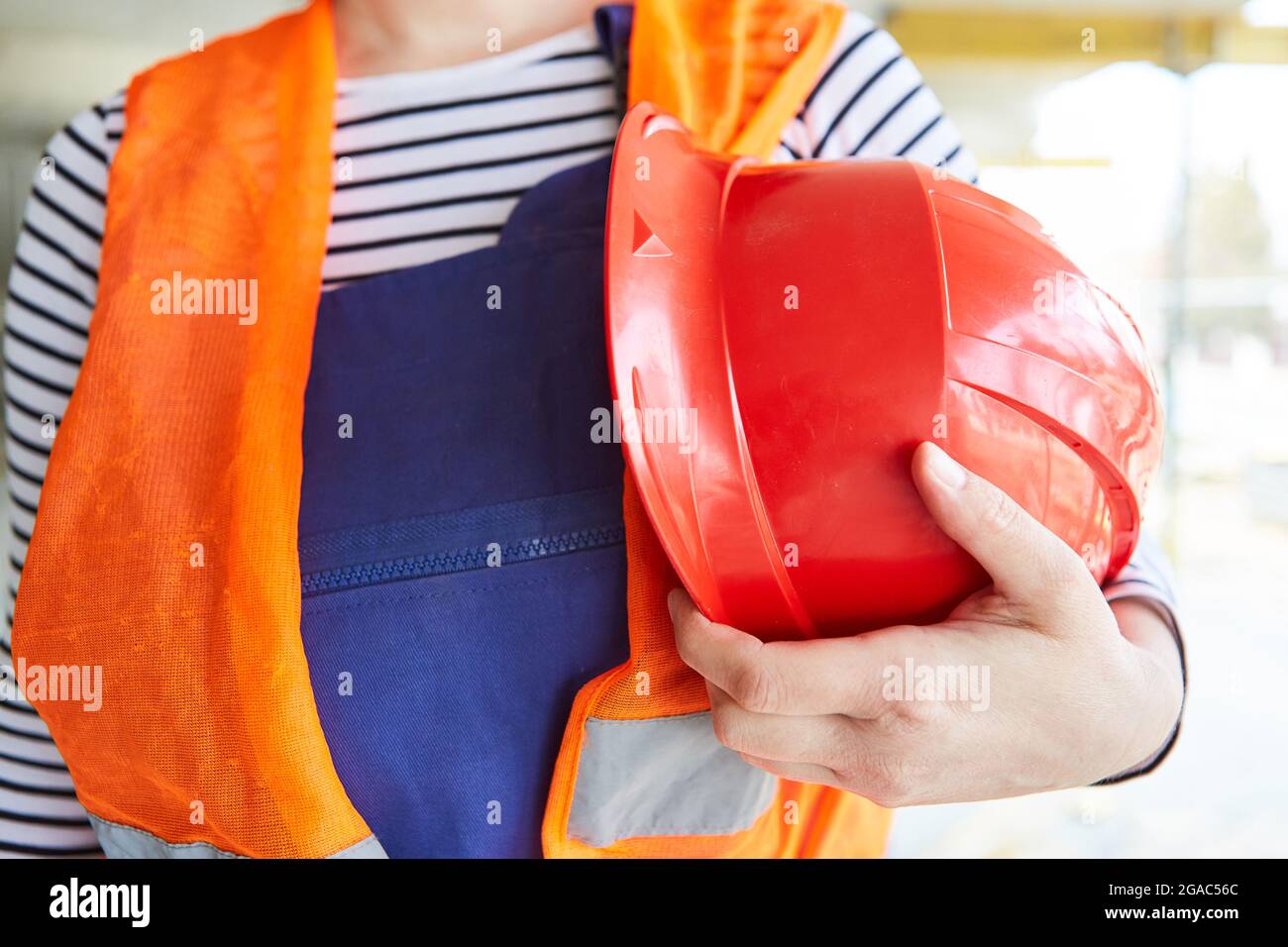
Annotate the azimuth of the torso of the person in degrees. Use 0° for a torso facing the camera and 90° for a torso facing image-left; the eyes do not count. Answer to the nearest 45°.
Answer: approximately 0°
